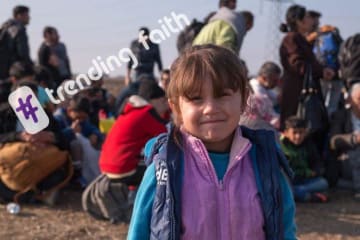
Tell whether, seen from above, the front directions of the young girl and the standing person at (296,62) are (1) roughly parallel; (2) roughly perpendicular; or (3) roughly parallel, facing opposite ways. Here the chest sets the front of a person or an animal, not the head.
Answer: roughly perpendicular

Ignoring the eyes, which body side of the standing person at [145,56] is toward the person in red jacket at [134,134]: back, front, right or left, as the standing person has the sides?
front

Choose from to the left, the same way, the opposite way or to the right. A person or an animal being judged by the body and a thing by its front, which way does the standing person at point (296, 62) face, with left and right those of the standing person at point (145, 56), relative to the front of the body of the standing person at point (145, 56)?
to the left

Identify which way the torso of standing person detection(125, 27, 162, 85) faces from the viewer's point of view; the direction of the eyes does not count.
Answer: toward the camera

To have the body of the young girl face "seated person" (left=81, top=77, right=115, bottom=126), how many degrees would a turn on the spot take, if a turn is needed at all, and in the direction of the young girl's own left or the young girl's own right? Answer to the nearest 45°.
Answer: approximately 180°

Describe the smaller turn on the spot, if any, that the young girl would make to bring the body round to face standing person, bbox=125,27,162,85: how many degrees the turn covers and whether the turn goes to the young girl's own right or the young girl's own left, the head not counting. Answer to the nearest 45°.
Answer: approximately 180°

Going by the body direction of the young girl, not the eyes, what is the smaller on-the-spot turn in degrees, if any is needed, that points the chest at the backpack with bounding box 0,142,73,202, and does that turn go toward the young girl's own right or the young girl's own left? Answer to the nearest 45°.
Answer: approximately 135° to the young girl's own right

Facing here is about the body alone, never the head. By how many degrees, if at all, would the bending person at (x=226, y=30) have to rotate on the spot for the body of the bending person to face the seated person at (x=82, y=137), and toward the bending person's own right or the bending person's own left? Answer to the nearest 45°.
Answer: approximately 135° to the bending person's own left

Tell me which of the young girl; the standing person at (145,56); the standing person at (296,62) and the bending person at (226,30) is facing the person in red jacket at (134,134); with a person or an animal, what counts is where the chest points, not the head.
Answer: the standing person at (145,56)

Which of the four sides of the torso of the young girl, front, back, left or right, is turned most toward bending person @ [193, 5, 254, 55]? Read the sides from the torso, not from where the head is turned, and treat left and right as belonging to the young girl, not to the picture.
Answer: back

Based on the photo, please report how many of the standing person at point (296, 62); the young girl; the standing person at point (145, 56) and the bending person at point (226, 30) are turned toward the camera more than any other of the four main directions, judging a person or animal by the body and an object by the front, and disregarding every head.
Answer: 2

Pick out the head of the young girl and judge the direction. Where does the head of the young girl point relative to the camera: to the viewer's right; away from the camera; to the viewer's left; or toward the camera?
toward the camera
